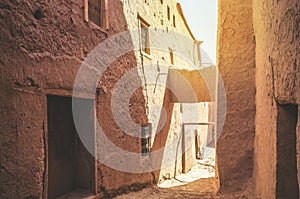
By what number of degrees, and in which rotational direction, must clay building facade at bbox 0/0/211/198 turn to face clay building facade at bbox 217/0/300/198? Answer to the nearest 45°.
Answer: approximately 45° to its left

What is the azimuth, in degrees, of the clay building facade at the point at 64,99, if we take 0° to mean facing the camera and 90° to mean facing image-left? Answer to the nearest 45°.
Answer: approximately 315°
